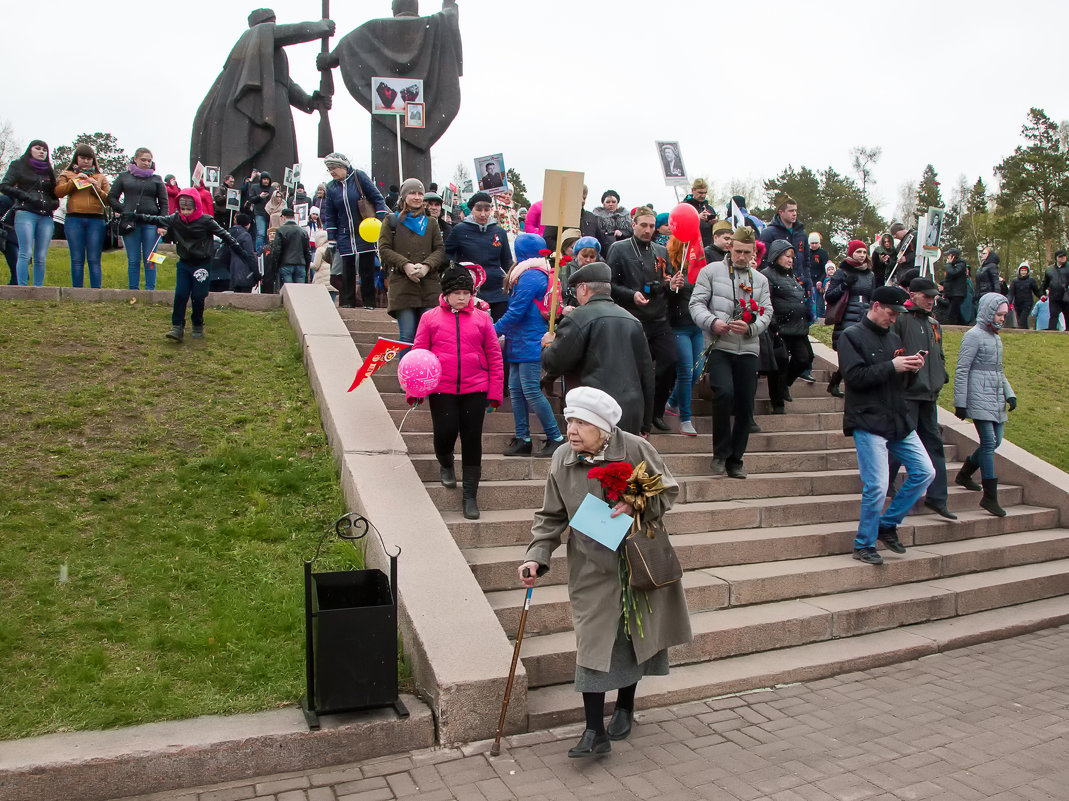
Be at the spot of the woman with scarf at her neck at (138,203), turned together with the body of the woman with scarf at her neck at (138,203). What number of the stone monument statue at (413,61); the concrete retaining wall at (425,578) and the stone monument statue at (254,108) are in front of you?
1

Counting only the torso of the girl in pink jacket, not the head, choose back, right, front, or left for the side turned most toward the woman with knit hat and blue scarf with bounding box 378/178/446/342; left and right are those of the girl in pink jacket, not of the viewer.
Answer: back

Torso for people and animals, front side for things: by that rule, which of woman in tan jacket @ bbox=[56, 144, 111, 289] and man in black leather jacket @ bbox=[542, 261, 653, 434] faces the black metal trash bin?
the woman in tan jacket

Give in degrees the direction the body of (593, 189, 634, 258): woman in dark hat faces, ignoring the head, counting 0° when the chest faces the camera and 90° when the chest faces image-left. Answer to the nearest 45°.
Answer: approximately 0°
